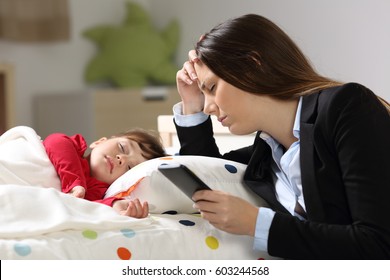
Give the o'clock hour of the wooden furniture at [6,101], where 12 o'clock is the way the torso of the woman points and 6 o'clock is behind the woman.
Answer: The wooden furniture is roughly at 2 o'clock from the woman.

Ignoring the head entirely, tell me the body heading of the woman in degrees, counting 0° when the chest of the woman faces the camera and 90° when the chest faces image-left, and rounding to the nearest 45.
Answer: approximately 90°

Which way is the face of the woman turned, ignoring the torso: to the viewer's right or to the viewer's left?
to the viewer's left

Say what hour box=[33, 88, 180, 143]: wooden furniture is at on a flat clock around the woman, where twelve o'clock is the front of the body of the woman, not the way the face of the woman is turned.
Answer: The wooden furniture is roughly at 2 o'clock from the woman.
